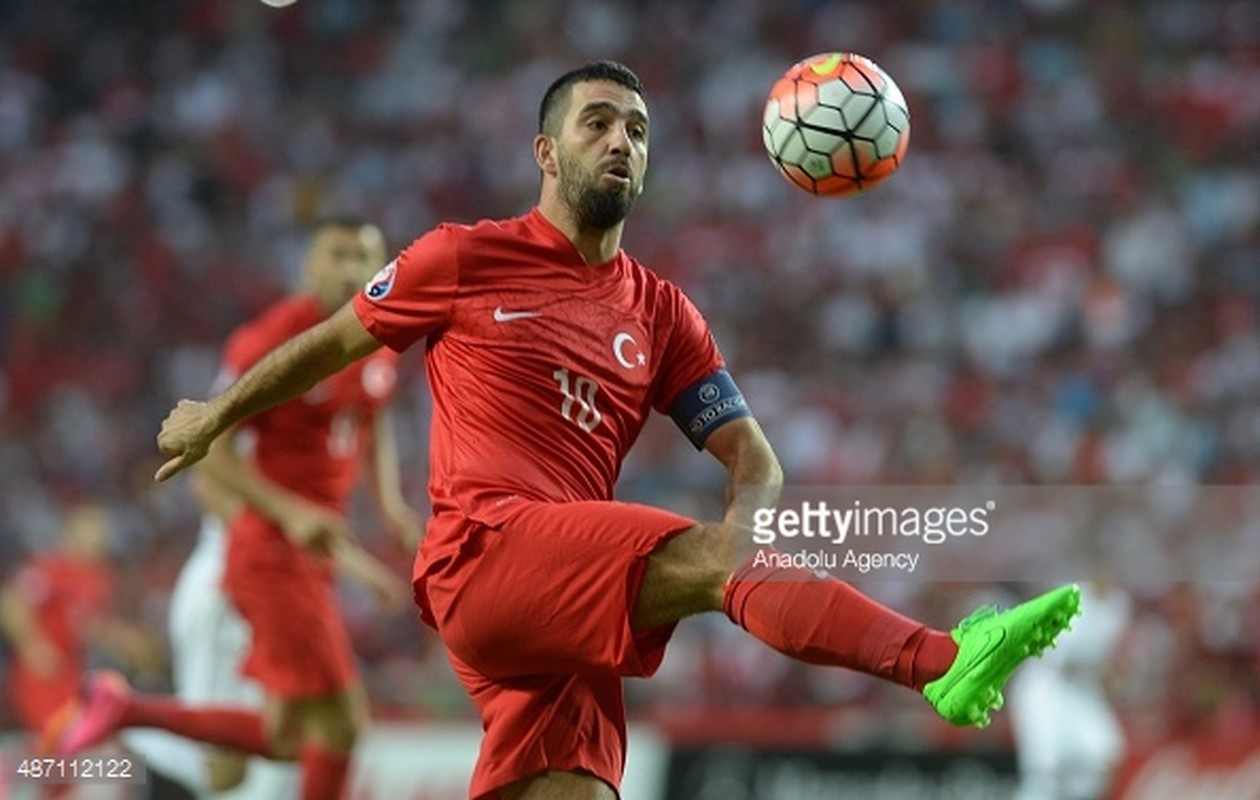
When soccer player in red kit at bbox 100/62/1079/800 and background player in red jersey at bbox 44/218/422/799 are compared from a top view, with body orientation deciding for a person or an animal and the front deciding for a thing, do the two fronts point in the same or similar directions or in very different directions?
same or similar directions

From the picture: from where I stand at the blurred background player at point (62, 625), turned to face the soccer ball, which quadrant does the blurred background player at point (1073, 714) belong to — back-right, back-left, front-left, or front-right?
front-left

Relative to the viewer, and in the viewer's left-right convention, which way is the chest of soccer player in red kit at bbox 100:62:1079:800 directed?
facing the viewer and to the right of the viewer

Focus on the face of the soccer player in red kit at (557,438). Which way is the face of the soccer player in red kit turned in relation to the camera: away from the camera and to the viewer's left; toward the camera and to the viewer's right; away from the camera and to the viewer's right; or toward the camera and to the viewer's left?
toward the camera and to the viewer's right

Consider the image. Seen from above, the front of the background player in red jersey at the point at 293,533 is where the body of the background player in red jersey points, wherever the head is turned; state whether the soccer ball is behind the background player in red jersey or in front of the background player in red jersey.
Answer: in front

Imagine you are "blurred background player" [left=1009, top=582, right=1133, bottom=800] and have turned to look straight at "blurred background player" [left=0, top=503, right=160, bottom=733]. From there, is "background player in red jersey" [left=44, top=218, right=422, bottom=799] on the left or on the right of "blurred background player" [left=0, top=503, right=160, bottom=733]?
left

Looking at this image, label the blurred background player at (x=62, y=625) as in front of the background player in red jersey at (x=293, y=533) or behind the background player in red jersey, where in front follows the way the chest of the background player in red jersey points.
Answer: behind

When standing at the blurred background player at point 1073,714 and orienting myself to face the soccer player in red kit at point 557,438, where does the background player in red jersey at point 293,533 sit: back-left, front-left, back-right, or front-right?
front-right
